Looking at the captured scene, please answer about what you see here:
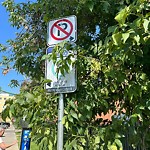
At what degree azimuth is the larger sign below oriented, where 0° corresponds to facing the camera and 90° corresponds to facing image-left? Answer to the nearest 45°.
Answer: approximately 0°

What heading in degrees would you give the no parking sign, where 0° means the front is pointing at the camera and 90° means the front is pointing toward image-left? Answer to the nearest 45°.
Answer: approximately 0°

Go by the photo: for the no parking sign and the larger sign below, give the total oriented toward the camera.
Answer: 2
